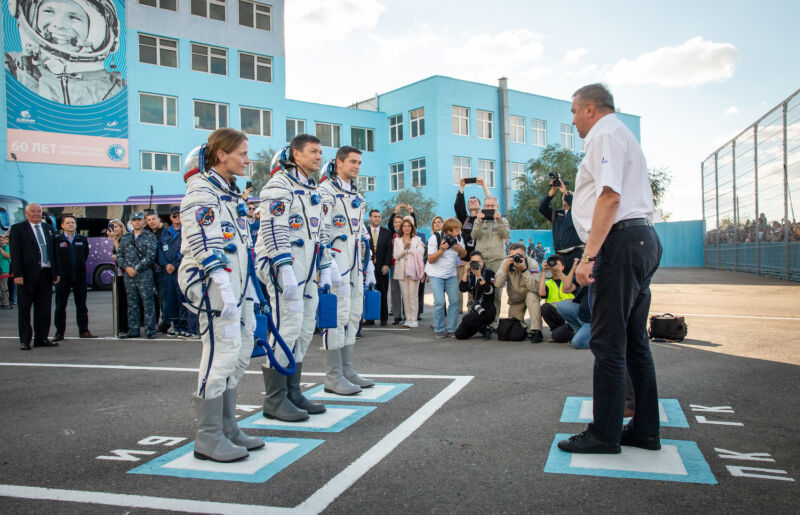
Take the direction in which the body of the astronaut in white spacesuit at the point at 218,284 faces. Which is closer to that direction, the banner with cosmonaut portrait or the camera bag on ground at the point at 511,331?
the camera bag on ground

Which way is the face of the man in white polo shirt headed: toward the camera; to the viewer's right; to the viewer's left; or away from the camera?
to the viewer's left

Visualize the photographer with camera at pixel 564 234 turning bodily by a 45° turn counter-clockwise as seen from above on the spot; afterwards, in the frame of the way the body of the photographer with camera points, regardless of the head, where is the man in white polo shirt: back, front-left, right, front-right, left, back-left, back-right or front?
front

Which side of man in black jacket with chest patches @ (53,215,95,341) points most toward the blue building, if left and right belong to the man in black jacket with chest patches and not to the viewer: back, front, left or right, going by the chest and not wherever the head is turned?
back

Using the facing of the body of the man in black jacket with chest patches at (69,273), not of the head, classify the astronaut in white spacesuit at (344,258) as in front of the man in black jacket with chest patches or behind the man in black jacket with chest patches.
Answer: in front

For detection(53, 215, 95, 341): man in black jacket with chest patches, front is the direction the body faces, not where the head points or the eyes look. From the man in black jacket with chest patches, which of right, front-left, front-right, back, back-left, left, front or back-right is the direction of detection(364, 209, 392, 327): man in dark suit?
left

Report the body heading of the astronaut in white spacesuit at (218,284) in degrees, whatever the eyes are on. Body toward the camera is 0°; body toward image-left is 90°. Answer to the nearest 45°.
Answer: approximately 270°

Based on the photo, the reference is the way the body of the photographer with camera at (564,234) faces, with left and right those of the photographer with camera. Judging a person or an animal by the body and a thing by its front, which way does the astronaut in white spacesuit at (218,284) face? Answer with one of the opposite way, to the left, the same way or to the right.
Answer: the opposite way

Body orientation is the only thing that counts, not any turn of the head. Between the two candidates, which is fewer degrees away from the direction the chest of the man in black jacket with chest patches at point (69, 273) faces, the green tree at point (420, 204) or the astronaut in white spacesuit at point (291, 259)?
the astronaut in white spacesuit

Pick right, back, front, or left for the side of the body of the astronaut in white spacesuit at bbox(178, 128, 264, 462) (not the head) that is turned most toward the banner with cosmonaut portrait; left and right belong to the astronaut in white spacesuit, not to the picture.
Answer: left

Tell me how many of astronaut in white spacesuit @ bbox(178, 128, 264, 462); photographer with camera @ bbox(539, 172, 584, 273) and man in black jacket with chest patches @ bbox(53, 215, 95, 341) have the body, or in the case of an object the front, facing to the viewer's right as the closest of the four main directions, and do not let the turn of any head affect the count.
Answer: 1

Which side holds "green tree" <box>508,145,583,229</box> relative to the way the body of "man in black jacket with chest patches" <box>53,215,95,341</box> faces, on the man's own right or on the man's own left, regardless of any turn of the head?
on the man's own left

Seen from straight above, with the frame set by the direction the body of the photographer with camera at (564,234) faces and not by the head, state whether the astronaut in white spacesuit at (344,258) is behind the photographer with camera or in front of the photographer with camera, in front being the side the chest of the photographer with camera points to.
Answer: in front

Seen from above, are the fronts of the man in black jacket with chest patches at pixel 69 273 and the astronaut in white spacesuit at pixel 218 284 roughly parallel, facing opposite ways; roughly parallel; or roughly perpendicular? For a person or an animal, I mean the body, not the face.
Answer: roughly perpendicular
